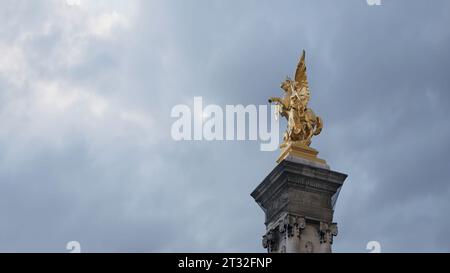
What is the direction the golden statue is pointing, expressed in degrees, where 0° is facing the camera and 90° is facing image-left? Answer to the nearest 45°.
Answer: approximately 45°
